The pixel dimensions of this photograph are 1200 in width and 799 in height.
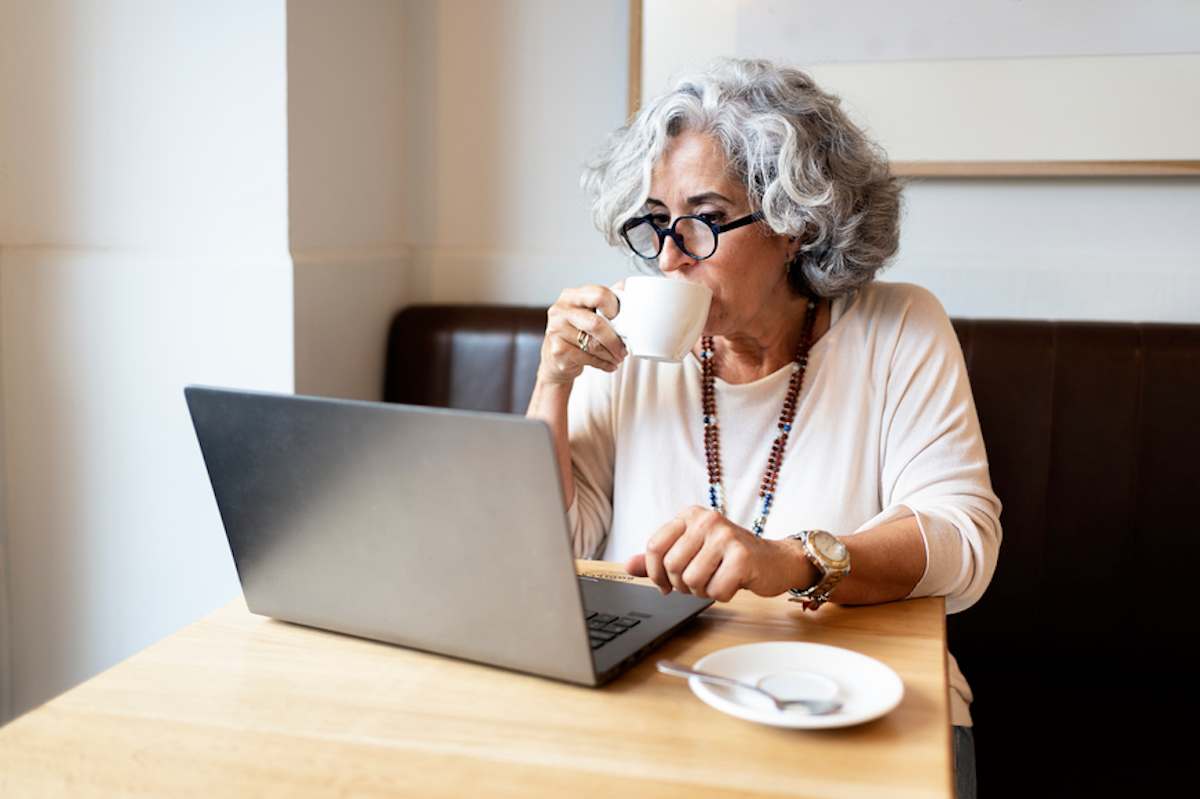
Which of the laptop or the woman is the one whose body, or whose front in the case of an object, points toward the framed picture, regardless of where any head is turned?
the laptop

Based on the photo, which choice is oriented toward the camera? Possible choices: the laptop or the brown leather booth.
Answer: the brown leather booth

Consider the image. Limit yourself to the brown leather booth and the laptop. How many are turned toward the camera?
1

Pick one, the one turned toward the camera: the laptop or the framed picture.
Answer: the framed picture

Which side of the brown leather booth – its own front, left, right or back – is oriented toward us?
front

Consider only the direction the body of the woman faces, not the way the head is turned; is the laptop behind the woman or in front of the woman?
in front

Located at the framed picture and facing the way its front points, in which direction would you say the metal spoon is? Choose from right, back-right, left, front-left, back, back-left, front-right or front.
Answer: front

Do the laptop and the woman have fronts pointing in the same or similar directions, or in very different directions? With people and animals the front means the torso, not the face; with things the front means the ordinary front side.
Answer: very different directions

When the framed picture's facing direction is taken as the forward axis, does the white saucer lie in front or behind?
in front

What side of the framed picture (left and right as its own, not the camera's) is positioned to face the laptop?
front

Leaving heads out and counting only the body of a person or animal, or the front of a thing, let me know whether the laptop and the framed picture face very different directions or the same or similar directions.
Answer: very different directions

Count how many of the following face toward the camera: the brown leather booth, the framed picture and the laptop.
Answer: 2

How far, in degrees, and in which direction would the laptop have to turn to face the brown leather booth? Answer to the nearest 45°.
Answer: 0° — it already faces it

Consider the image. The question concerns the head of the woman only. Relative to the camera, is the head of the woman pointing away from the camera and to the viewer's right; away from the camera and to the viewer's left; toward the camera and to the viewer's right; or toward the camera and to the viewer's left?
toward the camera and to the viewer's left
